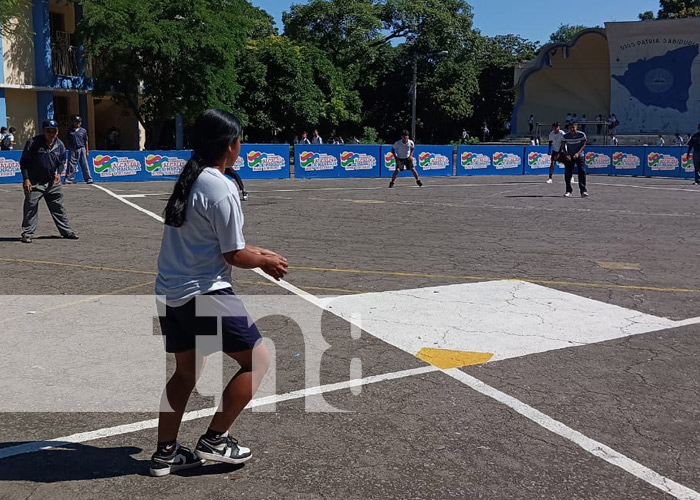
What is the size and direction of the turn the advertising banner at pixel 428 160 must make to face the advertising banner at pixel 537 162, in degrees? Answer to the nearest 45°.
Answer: approximately 135° to its left

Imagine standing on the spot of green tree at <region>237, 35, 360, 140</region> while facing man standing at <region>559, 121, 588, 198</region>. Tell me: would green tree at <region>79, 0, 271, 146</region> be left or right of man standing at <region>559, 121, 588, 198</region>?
right

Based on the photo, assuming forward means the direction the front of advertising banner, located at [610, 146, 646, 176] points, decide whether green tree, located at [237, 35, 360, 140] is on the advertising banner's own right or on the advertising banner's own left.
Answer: on the advertising banner's own right

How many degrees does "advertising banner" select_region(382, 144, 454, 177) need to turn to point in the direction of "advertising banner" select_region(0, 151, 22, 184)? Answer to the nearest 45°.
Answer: approximately 45° to its right

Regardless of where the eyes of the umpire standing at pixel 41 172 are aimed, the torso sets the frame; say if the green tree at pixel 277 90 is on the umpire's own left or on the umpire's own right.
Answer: on the umpire's own left

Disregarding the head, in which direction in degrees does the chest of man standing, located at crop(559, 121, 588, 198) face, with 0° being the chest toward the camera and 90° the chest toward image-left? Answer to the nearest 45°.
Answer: approximately 0°

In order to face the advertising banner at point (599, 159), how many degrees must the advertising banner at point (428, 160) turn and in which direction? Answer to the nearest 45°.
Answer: approximately 90° to its left
